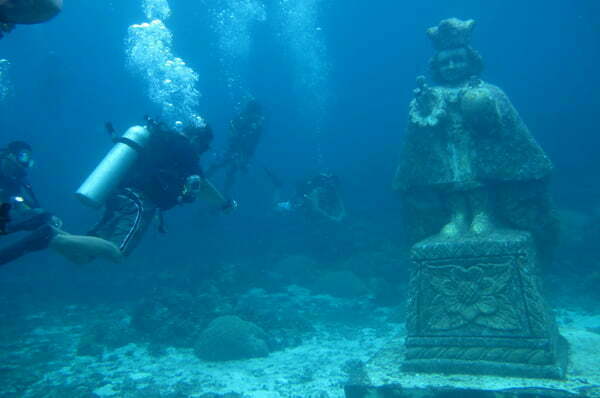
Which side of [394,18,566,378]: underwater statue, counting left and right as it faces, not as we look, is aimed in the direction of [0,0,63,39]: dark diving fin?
front

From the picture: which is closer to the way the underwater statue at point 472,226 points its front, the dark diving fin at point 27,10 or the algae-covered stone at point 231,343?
the dark diving fin

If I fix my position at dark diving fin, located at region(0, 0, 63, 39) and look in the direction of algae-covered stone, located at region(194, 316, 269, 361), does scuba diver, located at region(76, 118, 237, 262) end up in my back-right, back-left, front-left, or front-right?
front-left

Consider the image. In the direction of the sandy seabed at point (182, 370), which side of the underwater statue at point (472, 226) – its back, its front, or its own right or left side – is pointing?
right

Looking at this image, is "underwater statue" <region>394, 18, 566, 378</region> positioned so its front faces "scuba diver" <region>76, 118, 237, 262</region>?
no

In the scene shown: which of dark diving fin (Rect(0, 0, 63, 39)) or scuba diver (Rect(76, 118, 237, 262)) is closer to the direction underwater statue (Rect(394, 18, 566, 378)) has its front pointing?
the dark diving fin

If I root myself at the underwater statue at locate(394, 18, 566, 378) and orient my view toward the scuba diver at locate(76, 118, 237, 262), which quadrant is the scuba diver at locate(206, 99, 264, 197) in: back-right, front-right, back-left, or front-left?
front-right

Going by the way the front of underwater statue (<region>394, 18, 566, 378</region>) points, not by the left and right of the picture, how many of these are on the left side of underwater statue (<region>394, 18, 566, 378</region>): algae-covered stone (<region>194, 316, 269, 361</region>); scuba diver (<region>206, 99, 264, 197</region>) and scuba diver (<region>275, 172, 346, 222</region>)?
0

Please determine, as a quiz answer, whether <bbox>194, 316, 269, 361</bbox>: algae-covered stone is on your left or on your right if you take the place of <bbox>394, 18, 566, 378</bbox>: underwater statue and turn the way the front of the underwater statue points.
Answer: on your right

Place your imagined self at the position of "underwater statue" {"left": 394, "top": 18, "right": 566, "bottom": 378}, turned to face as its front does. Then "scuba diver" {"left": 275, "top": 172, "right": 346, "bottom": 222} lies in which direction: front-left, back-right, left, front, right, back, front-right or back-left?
back-right

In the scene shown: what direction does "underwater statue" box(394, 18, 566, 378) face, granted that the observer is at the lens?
facing the viewer

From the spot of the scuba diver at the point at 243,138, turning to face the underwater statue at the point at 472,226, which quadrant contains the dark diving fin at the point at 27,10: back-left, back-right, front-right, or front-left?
front-right

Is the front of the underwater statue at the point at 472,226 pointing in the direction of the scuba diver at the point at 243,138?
no
